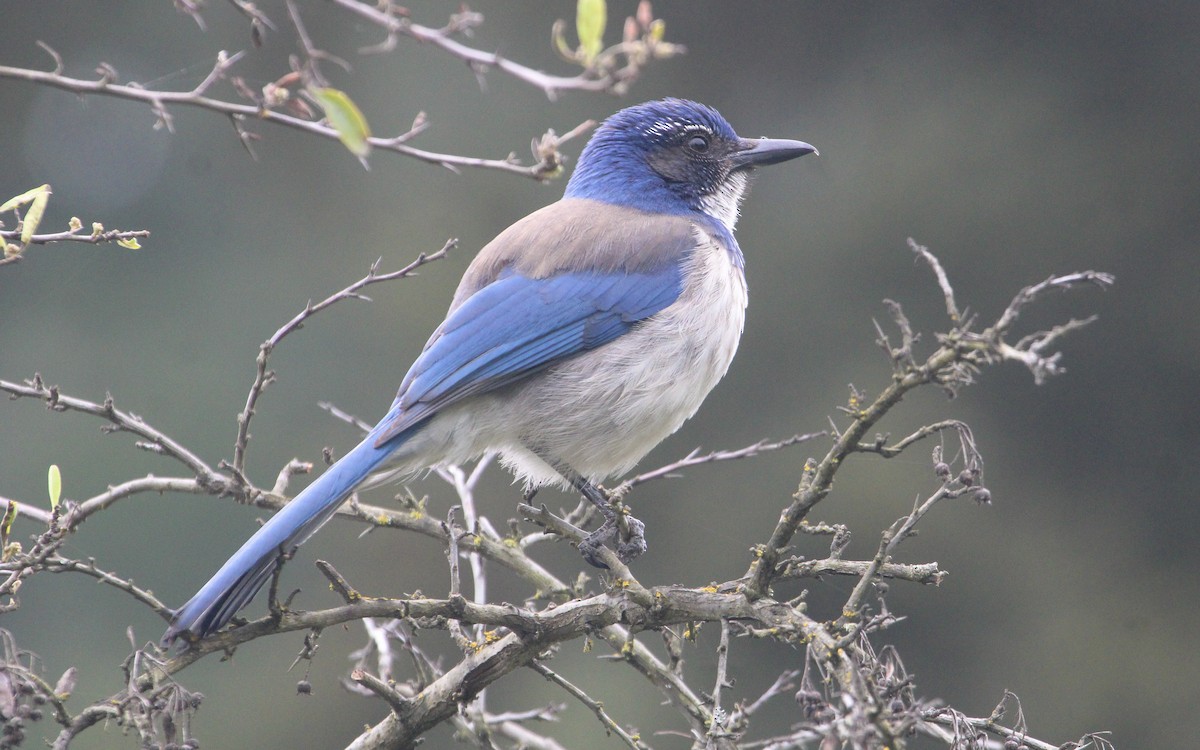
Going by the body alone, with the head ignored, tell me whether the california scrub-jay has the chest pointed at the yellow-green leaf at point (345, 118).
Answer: no

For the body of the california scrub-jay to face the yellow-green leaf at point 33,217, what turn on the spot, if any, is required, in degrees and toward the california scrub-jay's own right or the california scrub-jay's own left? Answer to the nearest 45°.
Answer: approximately 135° to the california scrub-jay's own right

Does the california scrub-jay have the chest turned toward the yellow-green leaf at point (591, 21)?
no

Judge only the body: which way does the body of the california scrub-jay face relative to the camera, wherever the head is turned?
to the viewer's right
